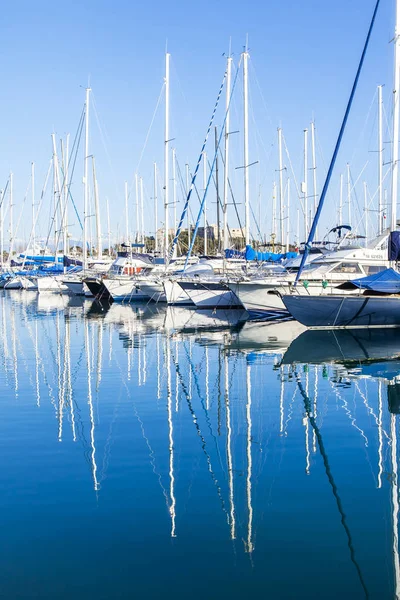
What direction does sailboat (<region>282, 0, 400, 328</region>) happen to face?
to the viewer's left
